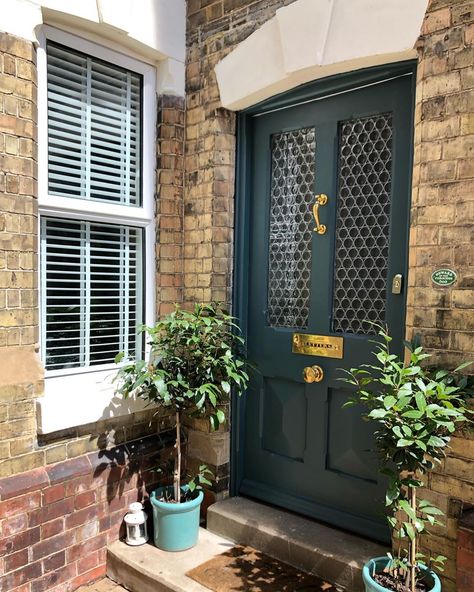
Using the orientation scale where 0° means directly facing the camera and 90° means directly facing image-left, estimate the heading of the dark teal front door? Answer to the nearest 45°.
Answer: approximately 45°

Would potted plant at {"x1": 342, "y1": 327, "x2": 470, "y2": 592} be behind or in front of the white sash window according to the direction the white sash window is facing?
in front

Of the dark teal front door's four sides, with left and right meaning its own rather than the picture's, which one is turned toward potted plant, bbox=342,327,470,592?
left

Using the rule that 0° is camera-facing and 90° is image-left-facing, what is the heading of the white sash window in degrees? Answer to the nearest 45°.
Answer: approximately 315°

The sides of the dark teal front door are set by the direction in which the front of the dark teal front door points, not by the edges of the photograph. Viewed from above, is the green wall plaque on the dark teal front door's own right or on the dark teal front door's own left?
on the dark teal front door's own left

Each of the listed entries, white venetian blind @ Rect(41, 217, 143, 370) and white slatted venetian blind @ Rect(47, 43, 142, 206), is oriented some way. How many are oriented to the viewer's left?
0

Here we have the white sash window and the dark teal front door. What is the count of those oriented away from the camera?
0

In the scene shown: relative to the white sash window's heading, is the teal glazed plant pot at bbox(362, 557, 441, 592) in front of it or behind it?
in front
